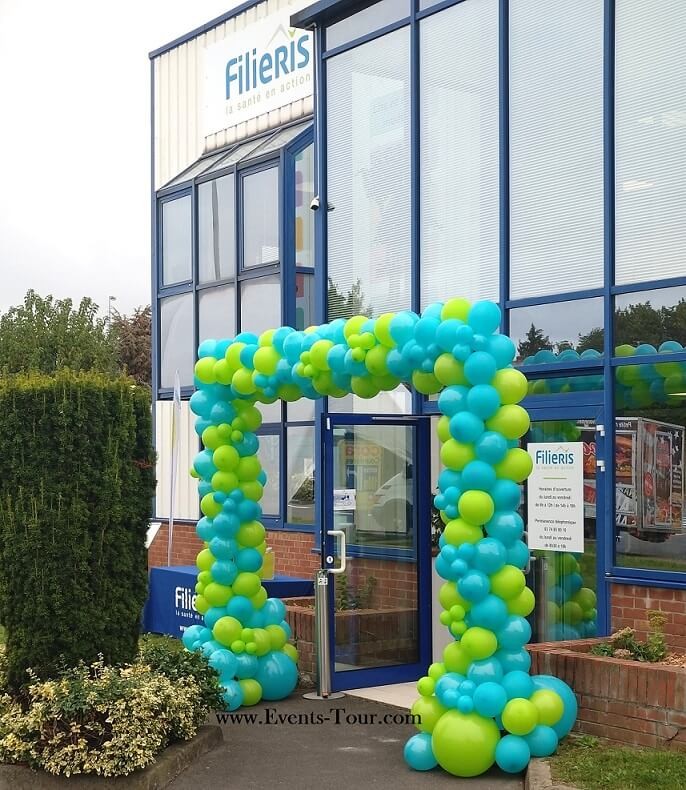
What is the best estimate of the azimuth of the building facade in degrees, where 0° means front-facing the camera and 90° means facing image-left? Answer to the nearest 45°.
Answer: approximately 45°

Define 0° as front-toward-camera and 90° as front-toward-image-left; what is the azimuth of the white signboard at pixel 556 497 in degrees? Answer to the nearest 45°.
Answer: approximately 0°

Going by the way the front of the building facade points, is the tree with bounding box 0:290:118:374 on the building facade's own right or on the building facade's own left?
on the building facade's own right

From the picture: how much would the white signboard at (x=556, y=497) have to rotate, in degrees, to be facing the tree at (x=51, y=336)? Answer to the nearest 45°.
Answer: approximately 135° to its right

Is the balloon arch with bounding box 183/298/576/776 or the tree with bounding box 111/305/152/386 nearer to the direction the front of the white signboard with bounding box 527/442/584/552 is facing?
the balloon arch
